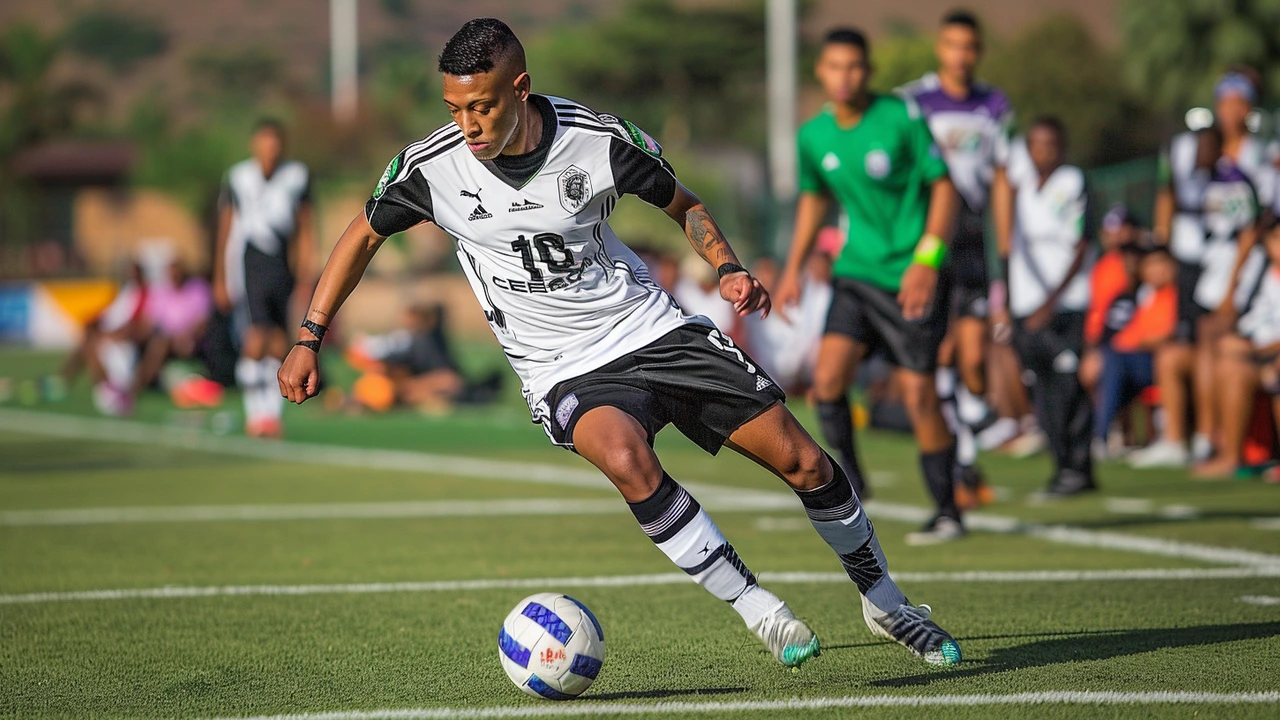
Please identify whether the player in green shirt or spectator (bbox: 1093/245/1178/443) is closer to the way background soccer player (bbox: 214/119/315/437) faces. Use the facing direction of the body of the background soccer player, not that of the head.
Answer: the player in green shirt

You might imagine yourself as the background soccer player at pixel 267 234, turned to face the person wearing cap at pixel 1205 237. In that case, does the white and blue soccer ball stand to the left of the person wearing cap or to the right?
right

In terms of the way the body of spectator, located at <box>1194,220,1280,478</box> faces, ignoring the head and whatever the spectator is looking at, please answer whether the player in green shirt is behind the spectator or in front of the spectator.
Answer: in front

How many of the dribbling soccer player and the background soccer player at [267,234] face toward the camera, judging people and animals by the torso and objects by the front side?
2

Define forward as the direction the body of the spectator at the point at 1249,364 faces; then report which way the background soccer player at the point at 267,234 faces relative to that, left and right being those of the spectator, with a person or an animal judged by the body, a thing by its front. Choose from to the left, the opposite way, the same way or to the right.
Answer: to the left

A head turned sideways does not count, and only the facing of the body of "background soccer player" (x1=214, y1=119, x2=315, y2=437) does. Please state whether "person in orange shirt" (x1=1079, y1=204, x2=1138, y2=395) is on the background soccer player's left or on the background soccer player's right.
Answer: on the background soccer player's left

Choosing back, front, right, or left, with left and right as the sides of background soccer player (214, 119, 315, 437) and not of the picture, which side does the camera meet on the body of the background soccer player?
front

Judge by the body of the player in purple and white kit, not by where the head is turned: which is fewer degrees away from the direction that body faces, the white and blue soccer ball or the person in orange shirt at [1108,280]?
the white and blue soccer ball

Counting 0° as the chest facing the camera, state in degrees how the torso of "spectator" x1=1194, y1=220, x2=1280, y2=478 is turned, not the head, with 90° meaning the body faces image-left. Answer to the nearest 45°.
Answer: approximately 45°

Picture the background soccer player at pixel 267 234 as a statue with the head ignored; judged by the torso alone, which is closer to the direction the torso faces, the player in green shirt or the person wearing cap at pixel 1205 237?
the player in green shirt

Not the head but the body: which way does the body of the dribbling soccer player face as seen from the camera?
toward the camera
